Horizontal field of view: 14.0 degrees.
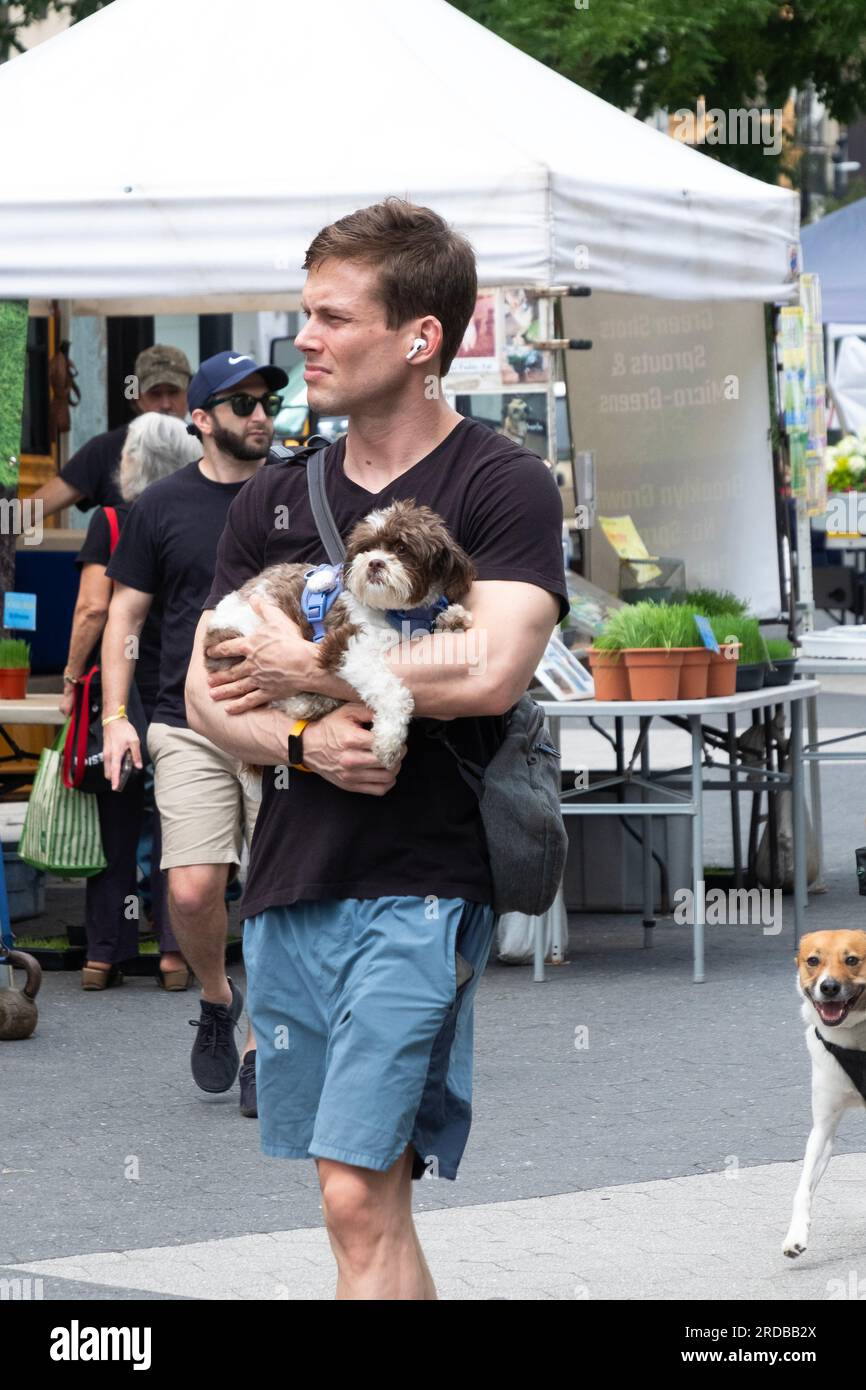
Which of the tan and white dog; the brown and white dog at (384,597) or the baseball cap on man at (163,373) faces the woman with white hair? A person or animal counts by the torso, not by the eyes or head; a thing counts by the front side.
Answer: the baseball cap on man

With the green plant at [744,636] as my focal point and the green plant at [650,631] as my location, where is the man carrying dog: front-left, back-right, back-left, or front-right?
back-right

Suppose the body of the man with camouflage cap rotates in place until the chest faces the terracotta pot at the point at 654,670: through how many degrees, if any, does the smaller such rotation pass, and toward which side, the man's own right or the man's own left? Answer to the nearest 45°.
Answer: approximately 45° to the man's own left

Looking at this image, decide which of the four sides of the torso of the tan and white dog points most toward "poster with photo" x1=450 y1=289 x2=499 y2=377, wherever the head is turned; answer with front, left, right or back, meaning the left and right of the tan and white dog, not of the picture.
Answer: back

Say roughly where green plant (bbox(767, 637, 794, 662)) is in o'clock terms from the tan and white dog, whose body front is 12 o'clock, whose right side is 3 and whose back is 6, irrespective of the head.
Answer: The green plant is roughly at 6 o'clock from the tan and white dog.

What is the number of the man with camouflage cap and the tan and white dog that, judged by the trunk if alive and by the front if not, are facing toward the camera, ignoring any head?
2
